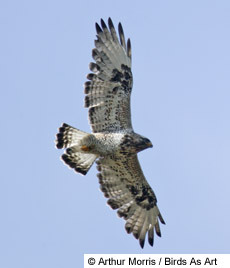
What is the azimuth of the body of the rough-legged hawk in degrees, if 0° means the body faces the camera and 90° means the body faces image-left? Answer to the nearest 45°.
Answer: approximately 270°
